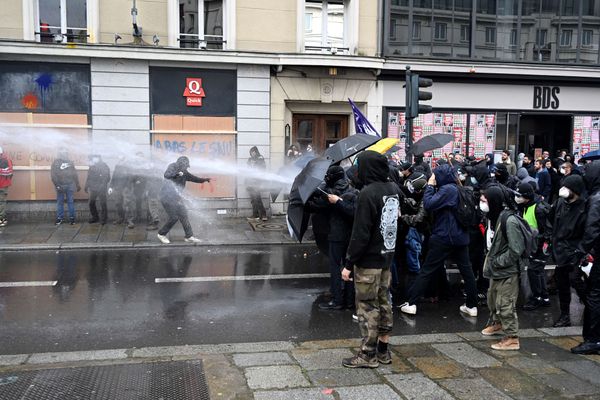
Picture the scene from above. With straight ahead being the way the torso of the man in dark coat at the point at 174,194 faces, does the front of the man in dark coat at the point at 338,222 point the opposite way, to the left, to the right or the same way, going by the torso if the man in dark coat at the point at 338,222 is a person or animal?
the opposite way

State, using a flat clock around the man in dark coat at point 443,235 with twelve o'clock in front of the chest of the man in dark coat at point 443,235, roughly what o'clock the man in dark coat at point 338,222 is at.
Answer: the man in dark coat at point 338,222 is roughly at 12 o'clock from the man in dark coat at point 443,235.

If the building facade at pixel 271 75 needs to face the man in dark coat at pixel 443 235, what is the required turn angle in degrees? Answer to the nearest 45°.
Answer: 0° — it already faces them

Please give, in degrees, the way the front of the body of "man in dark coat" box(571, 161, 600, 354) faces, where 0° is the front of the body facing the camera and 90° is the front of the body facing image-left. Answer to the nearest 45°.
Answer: approximately 90°

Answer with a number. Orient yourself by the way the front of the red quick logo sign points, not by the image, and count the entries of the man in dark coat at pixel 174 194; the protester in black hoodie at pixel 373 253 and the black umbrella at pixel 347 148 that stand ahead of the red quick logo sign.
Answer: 3

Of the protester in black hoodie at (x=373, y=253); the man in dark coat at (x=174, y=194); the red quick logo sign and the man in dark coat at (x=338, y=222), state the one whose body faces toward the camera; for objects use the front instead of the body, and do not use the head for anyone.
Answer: the red quick logo sign

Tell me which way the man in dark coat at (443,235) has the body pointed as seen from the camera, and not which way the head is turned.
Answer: to the viewer's left

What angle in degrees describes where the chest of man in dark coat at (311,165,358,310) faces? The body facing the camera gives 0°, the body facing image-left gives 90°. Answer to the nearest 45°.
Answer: approximately 90°

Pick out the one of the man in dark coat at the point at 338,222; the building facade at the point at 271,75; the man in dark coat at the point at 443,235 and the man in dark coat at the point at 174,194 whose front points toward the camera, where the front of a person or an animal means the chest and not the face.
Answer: the building facade
